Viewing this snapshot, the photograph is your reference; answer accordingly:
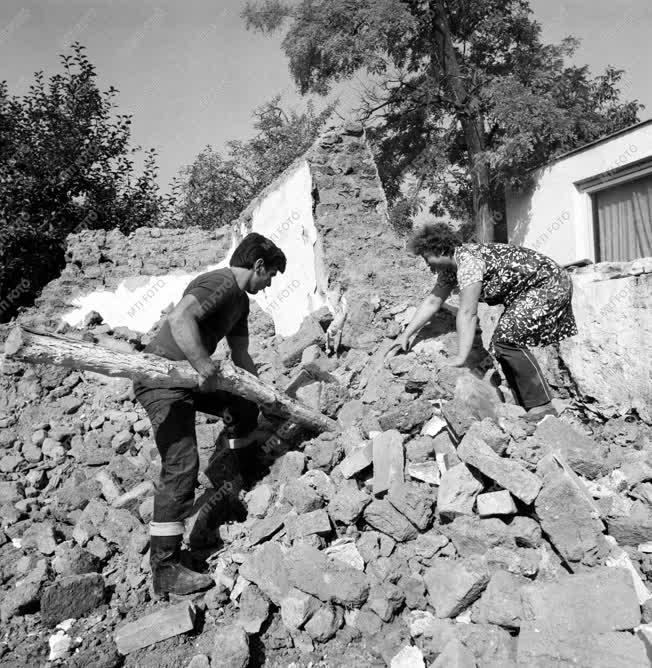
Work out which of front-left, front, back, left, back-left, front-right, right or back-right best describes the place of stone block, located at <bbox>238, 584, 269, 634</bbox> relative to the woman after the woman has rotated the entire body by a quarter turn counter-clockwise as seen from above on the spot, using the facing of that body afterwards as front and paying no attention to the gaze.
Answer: front-right

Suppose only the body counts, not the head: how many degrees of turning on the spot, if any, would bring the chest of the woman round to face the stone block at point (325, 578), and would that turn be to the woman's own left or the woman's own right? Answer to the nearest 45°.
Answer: approximately 45° to the woman's own left

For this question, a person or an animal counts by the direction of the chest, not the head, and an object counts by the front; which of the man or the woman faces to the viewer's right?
the man

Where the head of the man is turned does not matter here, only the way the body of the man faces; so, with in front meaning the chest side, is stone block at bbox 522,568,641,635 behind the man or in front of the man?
in front

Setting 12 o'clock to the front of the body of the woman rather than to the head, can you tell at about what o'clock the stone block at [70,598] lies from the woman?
The stone block is roughly at 11 o'clock from the woman.

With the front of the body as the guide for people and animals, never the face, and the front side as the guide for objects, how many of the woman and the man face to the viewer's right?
1

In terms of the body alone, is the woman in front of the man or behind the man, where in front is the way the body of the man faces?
in front

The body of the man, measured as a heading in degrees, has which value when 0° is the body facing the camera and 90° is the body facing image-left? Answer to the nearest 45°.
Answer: approximately 270°

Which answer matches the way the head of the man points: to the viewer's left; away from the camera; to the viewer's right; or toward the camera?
to the viewer's right

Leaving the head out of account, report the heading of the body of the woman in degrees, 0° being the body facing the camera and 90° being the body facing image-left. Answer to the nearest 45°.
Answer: approximately 90°

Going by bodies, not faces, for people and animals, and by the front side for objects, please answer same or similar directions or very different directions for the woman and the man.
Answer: very different directions

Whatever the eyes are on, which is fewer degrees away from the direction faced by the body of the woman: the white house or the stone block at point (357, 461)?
the stone block
